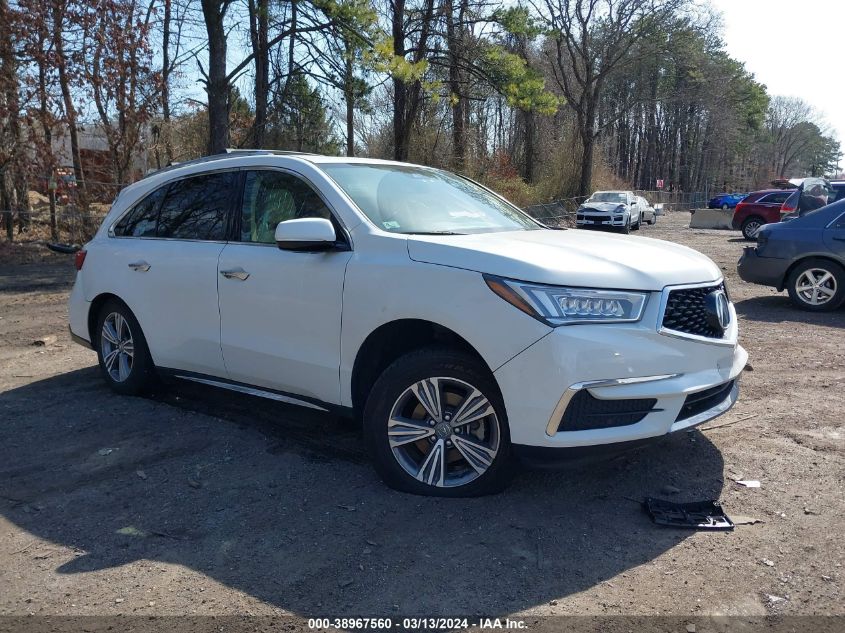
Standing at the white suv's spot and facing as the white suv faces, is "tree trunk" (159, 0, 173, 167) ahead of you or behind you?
behind

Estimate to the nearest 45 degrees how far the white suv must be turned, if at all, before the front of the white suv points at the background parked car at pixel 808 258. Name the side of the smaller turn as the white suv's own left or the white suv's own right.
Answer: approximately 90° to the white suv's own left

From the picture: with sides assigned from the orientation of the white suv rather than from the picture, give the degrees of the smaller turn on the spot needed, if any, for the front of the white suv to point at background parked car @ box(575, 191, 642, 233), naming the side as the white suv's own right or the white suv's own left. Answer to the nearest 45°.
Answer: approximately 135° to the white suv's own left

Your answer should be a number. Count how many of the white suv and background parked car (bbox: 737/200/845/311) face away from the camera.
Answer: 0

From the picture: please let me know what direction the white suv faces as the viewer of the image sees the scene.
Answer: facing the viewer and to the right of the viewer

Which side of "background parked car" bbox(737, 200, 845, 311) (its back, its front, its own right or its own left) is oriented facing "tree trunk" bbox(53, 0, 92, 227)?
back

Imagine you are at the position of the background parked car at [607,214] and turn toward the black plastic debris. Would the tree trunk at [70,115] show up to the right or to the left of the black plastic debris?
right

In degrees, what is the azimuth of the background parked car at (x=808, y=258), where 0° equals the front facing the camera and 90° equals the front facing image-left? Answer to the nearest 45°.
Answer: approximately 270°

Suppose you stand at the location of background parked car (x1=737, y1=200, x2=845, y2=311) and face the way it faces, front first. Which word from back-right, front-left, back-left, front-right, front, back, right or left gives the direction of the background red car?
left

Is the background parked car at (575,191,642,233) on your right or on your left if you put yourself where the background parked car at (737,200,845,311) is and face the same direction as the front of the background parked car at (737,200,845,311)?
on your left
